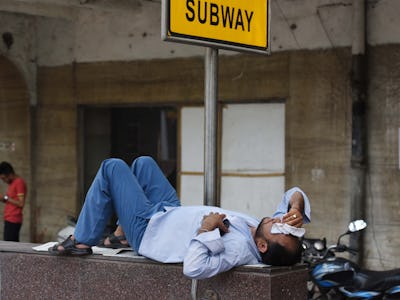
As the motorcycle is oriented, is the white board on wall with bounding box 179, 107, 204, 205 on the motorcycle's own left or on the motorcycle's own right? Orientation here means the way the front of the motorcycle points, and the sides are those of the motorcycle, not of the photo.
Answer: on the motorcycle's own right

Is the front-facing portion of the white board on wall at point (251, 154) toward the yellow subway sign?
yes

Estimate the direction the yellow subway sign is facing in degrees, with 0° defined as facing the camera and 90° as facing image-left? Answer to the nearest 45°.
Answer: approximately 315°

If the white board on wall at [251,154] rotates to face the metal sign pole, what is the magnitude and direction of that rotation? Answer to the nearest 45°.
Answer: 0° — it already faces it

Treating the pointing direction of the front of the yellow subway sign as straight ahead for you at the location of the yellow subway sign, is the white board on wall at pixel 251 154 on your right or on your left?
on your left

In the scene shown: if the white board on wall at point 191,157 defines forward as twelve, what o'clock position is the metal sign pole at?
The metal sign pole is roughly at 12 o'clock from the white board on wall.

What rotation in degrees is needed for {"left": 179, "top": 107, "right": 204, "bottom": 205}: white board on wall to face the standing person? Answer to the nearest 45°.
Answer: approximately 90° to its right

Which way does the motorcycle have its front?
to the viewer's left

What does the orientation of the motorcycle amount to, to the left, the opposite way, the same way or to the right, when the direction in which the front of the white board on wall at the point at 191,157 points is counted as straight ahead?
to the right

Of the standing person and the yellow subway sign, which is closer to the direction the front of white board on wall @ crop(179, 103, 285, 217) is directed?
the yellow subway sign
